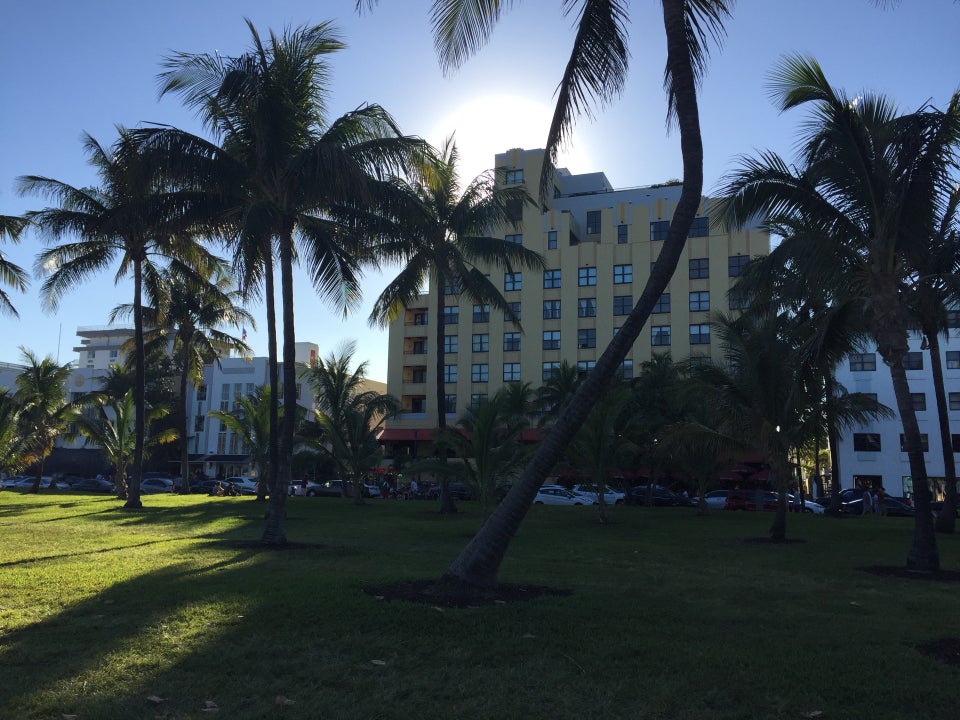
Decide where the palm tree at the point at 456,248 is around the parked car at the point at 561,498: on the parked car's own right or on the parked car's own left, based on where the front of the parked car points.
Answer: on the parked car's own right

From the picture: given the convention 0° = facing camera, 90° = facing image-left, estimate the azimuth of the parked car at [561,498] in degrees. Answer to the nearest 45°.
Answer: approximately 270°

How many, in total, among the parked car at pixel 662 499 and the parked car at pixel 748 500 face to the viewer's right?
2

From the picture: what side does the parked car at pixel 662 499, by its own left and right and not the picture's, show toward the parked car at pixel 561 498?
back

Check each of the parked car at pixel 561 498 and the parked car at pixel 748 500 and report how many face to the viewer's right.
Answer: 2

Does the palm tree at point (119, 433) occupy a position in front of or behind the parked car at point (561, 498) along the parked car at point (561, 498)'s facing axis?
behind

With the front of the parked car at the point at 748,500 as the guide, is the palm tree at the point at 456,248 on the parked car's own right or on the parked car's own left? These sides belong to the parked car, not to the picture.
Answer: on the parked car's own right

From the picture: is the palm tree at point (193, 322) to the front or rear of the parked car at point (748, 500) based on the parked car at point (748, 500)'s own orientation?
to the rear

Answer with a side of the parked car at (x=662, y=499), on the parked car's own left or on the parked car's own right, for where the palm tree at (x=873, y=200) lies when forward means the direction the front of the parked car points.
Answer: on the parked car's own right

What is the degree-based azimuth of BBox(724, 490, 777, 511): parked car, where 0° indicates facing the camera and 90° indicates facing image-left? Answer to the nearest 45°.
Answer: approximately 270°

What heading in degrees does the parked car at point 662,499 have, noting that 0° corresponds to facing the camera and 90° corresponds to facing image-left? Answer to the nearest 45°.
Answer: approximately 270°
